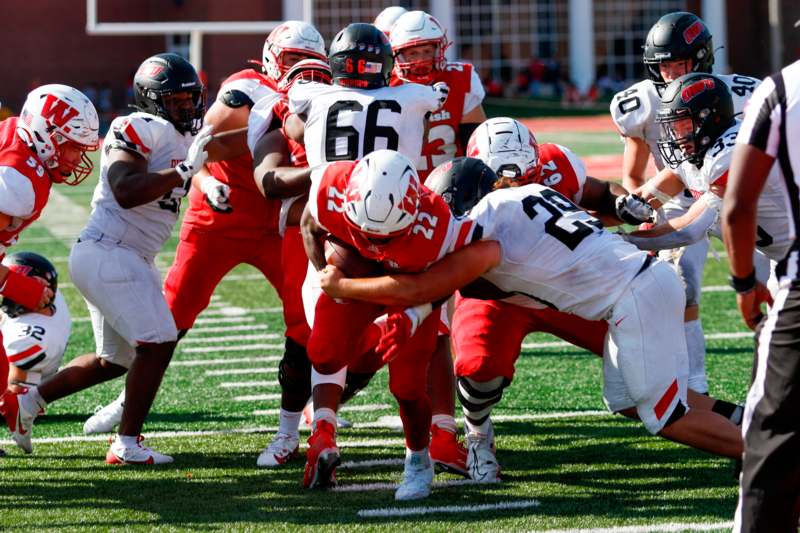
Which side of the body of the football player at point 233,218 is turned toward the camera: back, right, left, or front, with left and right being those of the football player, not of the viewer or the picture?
right

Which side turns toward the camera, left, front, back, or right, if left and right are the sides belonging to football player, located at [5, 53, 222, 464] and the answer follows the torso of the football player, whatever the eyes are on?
right

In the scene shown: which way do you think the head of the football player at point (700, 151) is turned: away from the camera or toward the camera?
toward the camera

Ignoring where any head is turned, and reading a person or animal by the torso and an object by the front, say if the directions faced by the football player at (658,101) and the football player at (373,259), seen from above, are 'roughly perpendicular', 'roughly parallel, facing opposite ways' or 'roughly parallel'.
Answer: roughly parallel

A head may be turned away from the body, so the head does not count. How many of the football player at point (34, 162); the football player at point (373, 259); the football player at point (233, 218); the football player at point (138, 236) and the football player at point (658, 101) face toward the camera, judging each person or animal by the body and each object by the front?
2

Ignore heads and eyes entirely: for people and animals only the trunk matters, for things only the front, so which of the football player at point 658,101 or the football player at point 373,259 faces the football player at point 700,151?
the football player at point 658,101

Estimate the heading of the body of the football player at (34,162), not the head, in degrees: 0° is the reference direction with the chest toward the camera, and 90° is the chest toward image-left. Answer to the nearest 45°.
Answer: approximately 270°

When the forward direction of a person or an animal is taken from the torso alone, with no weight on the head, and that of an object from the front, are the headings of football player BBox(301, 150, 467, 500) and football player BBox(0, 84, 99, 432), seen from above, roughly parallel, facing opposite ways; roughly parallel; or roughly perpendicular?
roughly perpendicular

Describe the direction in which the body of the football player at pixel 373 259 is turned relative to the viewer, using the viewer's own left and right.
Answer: facing the viewer

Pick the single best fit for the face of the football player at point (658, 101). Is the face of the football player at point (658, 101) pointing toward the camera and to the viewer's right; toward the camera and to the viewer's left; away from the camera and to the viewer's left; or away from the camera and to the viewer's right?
toward the camera and to the viewer's left

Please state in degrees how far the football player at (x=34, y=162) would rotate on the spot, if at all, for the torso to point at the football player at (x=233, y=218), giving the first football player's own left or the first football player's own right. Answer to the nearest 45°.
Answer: approximately 45° to the first football player's own left
